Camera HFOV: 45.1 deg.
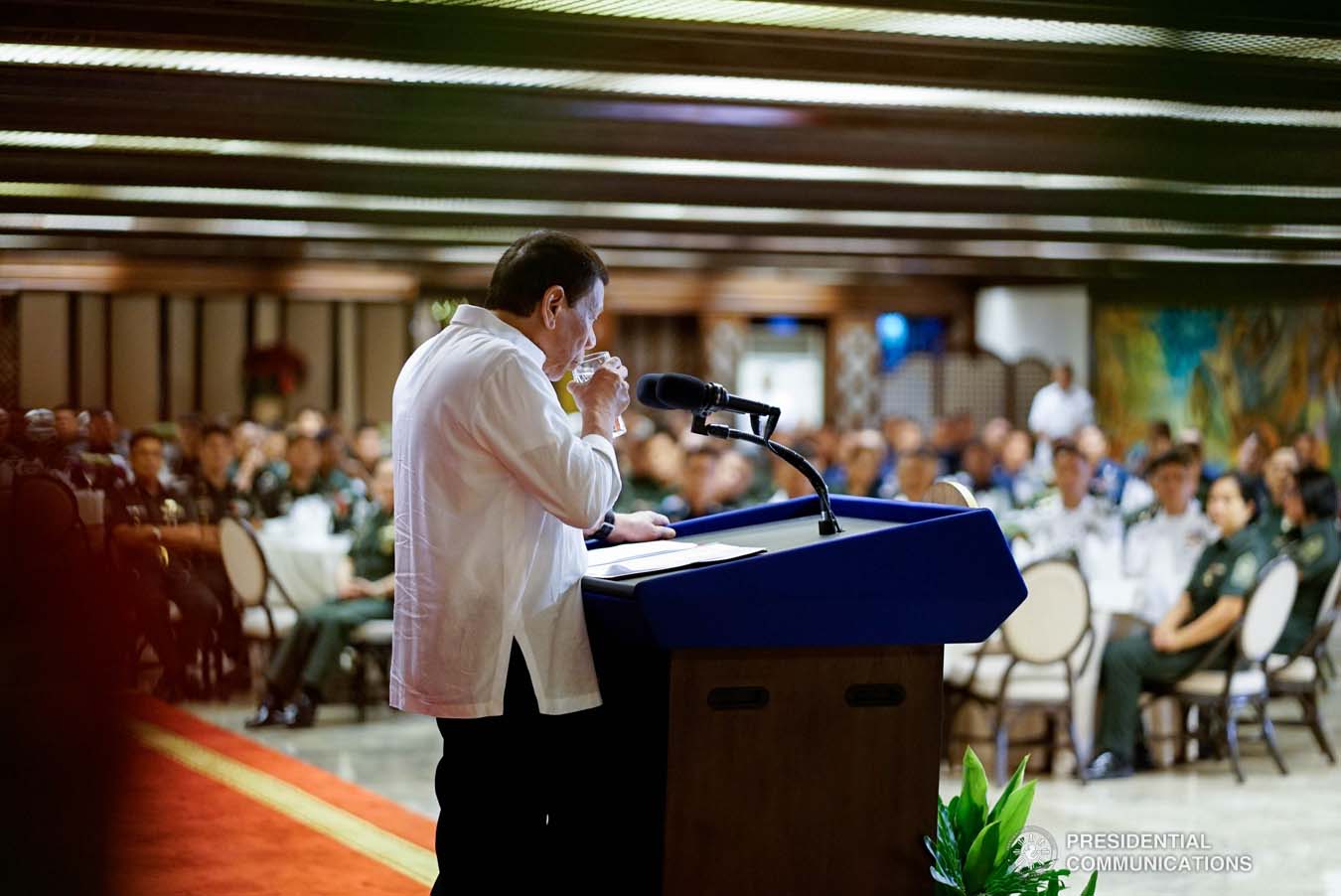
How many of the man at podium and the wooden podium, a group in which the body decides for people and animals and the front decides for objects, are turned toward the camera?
0

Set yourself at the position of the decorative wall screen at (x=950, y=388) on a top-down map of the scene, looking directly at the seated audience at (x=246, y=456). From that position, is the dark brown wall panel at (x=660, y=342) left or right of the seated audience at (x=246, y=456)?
right

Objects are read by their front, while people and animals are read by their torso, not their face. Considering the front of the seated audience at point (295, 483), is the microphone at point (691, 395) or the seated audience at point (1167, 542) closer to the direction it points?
the microphone

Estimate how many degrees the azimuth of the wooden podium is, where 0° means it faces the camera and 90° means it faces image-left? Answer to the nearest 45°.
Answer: approximately 270°

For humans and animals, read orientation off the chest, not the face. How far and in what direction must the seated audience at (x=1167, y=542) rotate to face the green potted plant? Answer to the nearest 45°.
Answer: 0° — they already face it

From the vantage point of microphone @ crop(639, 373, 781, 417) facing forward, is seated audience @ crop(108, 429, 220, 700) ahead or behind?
ahead

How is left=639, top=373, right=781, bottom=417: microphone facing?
to the viewer's left

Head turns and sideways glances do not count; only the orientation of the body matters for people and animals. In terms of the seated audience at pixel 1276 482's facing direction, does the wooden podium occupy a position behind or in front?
in front

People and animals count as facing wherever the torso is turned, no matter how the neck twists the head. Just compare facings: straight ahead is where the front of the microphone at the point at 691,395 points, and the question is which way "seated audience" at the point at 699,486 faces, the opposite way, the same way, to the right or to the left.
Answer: to the left

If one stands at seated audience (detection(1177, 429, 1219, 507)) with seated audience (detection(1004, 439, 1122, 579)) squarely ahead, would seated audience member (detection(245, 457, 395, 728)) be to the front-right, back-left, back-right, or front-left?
front-right

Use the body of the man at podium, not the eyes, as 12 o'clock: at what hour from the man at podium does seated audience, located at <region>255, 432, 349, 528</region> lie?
The seated audience is roughly at 10 o'clock from the man at podium.

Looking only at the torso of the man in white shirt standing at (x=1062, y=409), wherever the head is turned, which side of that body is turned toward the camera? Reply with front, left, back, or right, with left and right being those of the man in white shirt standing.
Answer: front

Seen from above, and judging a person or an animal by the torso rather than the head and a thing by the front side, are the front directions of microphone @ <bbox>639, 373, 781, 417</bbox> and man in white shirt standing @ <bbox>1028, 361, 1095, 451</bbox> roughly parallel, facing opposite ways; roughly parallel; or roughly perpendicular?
roughly perpendicular
